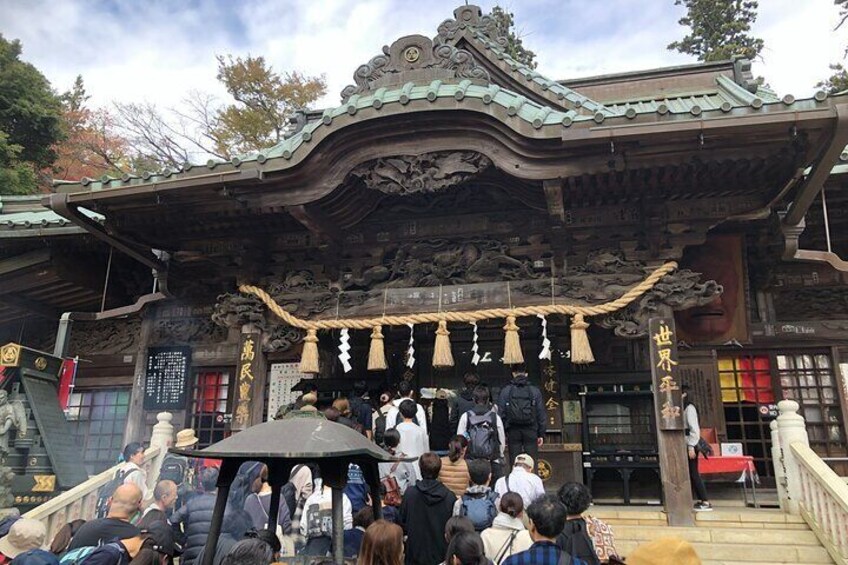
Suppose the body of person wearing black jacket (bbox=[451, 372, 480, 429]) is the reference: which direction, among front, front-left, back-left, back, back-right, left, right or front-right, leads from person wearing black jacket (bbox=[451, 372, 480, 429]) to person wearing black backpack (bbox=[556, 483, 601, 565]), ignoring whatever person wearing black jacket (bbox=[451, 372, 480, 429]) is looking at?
back

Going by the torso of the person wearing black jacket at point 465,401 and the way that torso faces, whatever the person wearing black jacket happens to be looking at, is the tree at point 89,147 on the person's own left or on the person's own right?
on the person's own left

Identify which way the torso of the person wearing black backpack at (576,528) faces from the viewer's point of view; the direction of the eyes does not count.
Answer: away from the camera

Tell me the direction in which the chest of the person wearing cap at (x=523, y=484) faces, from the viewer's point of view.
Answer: away from the camera

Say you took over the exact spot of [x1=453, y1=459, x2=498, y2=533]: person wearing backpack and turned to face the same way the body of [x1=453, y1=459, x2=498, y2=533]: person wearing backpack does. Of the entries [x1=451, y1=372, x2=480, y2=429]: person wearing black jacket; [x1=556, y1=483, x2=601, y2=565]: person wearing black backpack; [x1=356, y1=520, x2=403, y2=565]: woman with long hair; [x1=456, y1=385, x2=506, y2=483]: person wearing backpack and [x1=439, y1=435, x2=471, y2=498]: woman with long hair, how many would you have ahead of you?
3

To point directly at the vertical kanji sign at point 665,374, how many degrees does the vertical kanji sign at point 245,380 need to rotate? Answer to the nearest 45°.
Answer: approximately 45° to its left

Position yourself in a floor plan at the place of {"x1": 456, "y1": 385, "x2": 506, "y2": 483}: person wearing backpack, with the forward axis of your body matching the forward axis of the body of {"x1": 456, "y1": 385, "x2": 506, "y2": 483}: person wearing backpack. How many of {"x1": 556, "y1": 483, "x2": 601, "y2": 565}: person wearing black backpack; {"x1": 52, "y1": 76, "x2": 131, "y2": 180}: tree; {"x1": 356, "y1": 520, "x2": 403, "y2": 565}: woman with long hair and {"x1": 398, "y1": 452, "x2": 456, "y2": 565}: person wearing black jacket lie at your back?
3

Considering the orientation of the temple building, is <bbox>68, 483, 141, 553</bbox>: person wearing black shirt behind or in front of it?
in front

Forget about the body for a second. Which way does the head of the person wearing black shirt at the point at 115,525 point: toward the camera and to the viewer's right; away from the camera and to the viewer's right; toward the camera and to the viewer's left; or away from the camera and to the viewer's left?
away from the camera and to the viewer's right

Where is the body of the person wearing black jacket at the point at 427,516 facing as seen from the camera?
away from the camera

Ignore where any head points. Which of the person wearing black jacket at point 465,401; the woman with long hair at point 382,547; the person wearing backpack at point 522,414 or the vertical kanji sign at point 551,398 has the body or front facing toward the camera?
the vertical kanji sign

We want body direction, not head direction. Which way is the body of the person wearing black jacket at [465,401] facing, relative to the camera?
away from the camera

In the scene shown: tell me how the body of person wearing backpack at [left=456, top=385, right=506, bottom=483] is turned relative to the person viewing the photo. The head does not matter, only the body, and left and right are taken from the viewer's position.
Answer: facing away from the viewer

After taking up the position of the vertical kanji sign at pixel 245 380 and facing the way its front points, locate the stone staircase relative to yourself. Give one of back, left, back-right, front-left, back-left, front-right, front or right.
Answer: front-left

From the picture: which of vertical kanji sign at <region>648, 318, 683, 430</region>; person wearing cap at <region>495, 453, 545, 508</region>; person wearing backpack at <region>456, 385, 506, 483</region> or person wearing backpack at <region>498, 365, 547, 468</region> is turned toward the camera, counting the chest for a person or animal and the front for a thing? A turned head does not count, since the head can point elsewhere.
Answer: the vertical kanji sign

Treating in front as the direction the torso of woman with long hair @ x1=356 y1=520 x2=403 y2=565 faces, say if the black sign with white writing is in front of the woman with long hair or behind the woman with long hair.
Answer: in front

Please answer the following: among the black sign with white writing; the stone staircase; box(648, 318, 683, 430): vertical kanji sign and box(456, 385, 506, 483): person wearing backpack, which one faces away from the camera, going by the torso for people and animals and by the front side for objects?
the person wearing backpack
